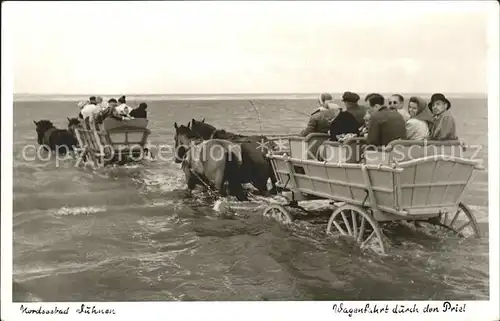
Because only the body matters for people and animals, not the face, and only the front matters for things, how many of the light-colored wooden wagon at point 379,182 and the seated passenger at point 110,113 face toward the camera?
1

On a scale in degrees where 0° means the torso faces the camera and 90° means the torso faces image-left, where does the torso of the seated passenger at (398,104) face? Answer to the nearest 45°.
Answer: approximately 45°

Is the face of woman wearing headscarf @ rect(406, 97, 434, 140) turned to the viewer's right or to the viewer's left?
to the viewer's left

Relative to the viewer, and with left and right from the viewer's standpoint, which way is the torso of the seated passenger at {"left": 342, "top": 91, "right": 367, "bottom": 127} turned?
facing away from the viewer and to the left of the viewer

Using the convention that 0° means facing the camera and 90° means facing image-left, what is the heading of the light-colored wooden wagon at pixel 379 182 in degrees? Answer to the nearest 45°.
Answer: approximately 135°

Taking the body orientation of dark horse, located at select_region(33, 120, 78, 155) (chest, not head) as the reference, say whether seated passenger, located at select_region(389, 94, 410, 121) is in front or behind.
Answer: behind

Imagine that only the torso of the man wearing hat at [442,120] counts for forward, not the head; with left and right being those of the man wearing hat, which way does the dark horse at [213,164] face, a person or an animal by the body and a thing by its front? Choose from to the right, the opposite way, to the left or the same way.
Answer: to the right
